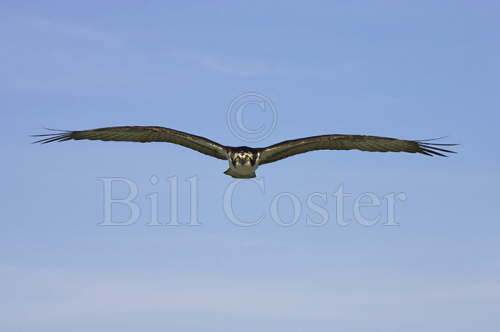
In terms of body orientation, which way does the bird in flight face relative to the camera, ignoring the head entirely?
toward the camera
